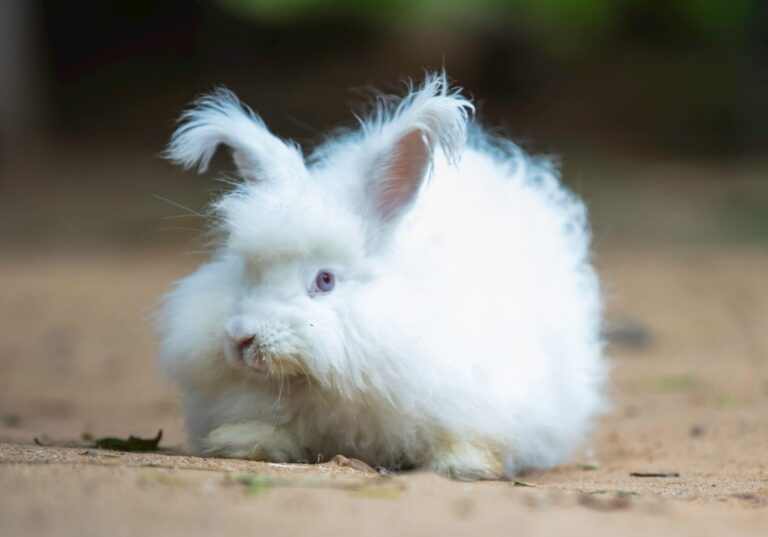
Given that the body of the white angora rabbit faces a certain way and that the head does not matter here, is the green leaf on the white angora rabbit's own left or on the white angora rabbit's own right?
on the white angora rabbit's own right

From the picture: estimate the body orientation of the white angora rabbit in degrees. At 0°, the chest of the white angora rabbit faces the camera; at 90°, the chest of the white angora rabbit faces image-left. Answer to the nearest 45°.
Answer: approximately 45°
